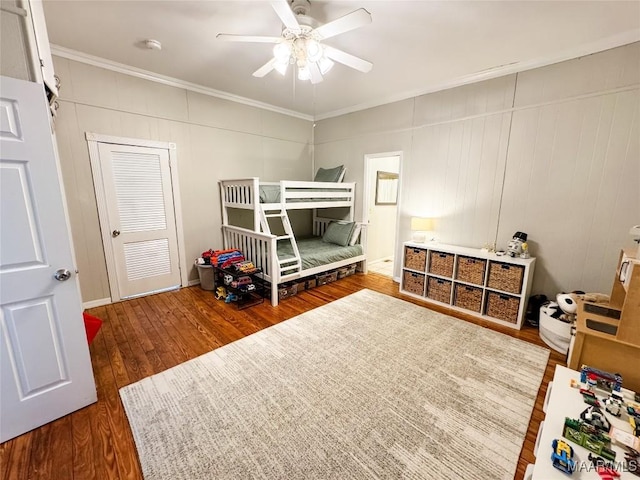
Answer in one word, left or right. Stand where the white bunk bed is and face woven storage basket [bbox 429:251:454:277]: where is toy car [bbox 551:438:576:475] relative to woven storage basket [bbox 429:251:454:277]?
right

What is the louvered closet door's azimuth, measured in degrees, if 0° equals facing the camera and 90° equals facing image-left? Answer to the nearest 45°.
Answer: approximately 0°

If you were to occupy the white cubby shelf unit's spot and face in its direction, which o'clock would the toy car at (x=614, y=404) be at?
The toy car is roughly at 10 o'clock from the white cubby shelf unit.

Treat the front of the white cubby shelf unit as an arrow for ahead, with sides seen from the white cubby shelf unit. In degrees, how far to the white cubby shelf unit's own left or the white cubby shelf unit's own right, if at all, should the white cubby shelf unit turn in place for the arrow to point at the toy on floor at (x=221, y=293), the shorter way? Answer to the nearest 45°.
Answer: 0° — it already faces it

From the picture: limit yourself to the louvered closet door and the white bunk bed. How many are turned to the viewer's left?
1

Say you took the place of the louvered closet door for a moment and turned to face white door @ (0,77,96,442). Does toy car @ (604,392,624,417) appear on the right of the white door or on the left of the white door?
left

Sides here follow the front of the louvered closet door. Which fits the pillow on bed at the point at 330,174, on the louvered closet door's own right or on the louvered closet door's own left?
on the louvered closet door's own left

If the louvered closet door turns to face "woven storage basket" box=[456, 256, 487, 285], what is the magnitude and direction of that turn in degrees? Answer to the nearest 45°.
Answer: approximately 45° to its left

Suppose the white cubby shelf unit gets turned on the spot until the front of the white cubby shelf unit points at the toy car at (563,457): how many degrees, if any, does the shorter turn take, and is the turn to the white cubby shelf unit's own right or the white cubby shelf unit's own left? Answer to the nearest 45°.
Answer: approximately 45° to the white cubby shelf unit's own left

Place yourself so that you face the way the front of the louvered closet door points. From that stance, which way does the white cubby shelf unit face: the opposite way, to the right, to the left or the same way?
to the right

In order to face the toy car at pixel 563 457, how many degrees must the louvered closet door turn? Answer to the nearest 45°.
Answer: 0° — it already faces it
